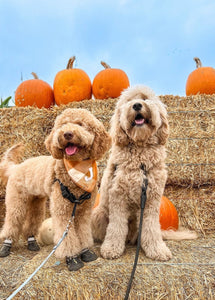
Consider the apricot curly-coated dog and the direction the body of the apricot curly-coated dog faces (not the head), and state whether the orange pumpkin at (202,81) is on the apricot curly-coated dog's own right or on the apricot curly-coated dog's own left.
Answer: on the apricot curly-coated dog's own left

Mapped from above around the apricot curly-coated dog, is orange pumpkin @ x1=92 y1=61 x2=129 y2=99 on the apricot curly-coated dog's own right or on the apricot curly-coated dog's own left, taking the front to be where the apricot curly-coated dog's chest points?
on the apricot curly-coated dog's own left

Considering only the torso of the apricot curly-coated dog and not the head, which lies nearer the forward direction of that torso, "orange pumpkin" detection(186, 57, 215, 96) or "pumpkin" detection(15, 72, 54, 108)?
the orange pumpkin

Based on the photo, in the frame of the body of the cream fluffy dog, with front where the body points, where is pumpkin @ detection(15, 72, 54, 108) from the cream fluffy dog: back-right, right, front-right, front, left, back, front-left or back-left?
back-right

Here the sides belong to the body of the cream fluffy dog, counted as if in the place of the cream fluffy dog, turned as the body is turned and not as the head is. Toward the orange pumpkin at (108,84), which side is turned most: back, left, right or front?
back

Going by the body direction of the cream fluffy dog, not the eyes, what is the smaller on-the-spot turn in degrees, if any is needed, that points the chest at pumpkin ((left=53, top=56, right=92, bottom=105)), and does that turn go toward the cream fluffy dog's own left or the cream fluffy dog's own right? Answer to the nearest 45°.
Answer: approximately 135° to the cream fluffy dog's own right

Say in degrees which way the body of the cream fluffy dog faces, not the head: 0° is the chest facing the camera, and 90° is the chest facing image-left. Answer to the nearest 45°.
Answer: approximately 0°

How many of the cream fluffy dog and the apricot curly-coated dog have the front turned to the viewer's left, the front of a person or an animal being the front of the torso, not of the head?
0

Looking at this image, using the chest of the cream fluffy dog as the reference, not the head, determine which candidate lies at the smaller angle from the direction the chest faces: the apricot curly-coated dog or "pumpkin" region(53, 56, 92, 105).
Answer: the apricot curly-coated dog

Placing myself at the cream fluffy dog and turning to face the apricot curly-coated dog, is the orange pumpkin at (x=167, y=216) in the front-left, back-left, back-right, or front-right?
back-right

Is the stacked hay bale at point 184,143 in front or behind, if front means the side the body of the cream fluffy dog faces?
behind
